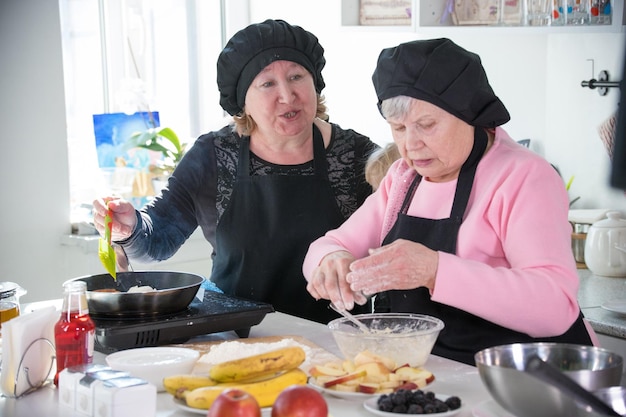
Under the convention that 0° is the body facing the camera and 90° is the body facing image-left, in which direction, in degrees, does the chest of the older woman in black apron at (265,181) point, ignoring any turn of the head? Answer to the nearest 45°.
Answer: approximately 0°

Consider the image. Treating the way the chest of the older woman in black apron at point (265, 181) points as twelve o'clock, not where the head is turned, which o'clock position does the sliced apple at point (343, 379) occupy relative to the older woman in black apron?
The sliced apple is roughly at 12 o'clock from the older woman in black apron.

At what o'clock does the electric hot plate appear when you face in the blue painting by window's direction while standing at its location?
The electric hot plate is roughly at 12 o'clock from the blue painting by window.

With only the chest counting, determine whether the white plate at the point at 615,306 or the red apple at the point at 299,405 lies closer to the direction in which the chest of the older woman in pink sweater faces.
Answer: the red apple

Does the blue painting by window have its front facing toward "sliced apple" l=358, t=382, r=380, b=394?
yes

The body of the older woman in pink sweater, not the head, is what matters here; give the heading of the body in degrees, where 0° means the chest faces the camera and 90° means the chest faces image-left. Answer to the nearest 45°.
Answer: approximately 45°

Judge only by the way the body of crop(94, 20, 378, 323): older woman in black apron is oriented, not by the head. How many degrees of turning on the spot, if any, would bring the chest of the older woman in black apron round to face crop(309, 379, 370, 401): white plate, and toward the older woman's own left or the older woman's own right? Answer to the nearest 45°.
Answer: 0° — they already face it

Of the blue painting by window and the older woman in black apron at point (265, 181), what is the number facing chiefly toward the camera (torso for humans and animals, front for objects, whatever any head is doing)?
2
